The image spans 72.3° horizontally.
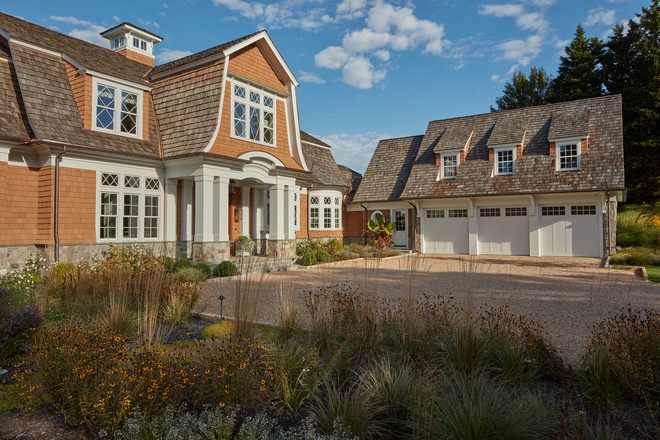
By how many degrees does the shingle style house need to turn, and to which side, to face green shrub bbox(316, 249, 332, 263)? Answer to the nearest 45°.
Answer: approximately 45° to its left

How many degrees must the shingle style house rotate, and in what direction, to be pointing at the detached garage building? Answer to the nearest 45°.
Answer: approximately 45° to its left

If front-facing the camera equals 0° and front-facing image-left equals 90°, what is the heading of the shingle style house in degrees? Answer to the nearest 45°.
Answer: approximately 315°

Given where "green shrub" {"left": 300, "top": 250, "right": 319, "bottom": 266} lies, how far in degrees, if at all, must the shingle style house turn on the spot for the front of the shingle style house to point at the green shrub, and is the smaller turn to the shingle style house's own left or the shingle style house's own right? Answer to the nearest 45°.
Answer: approximately 45° to the shingle style house's own left

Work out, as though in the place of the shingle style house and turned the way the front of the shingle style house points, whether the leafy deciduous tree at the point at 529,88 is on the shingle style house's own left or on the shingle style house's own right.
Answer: on the shingle style house's own left
